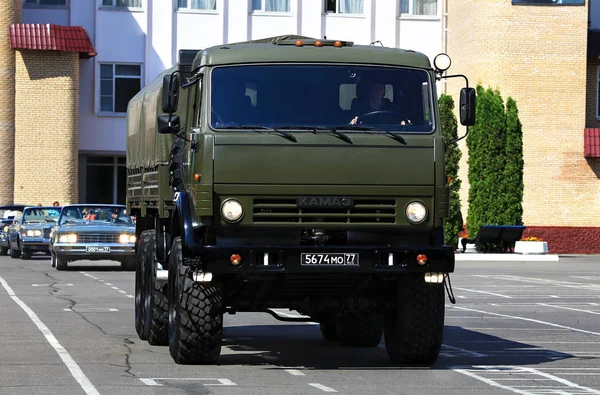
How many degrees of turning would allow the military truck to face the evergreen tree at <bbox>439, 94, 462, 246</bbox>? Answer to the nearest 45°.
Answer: approximately 180°

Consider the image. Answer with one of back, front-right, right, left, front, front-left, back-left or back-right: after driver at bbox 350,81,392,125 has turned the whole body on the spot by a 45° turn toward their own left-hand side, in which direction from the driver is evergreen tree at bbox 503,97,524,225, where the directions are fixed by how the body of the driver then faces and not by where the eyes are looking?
back-left

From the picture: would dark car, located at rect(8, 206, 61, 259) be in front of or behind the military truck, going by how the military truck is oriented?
behind

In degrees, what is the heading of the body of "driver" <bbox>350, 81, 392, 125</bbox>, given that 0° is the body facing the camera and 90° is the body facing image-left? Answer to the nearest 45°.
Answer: approximately 0°

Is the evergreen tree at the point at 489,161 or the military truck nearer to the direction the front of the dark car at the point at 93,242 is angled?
the military truck

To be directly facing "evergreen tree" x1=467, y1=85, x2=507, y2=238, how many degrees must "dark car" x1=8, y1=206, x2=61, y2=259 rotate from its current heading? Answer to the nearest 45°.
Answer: approximately 45° to its left
